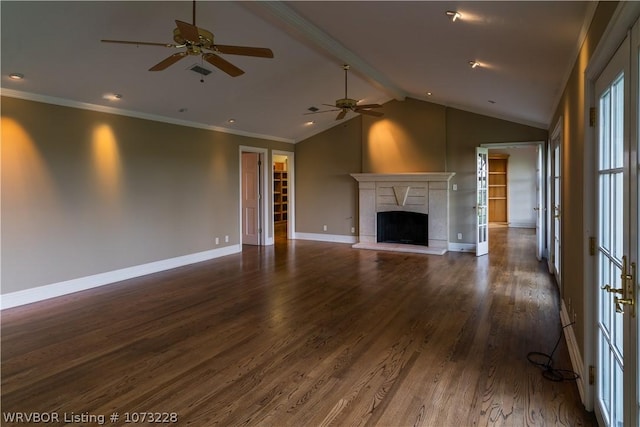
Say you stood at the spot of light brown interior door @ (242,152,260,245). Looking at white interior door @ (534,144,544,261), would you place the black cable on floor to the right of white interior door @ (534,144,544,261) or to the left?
right

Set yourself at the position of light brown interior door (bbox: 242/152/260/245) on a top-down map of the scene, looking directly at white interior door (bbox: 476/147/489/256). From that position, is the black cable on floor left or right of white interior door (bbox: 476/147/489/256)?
right

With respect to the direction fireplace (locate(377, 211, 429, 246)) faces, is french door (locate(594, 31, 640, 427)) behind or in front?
in front

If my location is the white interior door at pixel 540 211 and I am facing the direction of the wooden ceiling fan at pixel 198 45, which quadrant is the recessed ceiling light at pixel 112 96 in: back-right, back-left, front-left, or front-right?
front-right

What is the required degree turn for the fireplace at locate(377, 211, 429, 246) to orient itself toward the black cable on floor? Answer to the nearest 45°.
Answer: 0° — it already faces it

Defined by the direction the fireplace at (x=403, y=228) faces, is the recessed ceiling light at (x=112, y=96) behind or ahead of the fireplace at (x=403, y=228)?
ahead

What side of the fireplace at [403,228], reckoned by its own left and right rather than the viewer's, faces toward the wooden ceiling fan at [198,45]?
front

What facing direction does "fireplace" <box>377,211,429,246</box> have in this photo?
toward the camera

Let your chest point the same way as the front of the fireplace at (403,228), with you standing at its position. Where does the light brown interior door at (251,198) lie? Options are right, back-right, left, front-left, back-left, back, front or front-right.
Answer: right

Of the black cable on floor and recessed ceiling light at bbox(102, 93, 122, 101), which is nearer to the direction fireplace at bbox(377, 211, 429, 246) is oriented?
the black cable on floor

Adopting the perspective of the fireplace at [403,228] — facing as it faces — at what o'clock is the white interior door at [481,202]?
The white interior door is roughly at 10 o'clock from the fireplace.

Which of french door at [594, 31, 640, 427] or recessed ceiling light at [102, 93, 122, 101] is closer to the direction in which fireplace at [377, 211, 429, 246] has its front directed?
the french door

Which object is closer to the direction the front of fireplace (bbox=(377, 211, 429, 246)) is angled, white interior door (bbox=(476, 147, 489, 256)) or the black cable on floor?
the black cable on floor
